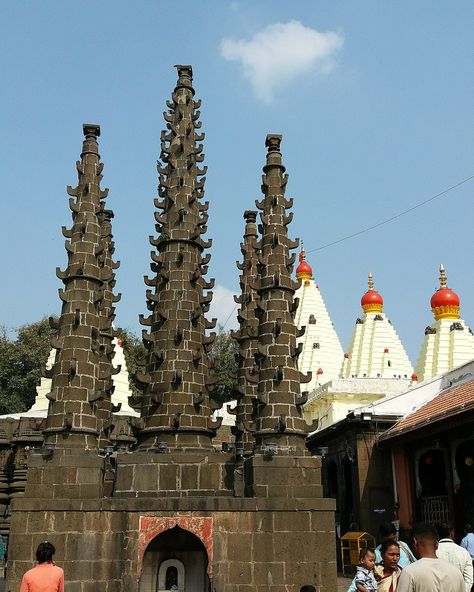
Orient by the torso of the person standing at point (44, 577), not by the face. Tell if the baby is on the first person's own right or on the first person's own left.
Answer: on the first person's own right

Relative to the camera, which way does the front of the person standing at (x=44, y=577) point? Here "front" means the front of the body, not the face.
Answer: away from the camera

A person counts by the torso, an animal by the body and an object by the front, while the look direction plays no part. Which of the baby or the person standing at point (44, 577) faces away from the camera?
the person standing

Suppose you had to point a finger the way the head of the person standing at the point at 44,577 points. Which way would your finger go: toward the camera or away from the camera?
away from the camera

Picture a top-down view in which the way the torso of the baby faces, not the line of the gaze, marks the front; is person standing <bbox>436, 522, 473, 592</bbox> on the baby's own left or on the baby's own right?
on the baby's own left

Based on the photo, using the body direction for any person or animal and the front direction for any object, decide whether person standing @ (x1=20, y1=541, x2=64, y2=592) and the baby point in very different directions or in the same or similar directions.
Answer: very different directions

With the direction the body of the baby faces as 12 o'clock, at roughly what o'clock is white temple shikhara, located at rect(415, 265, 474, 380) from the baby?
The white temple shikhara is roughly at 8 o'clock from the baby.
